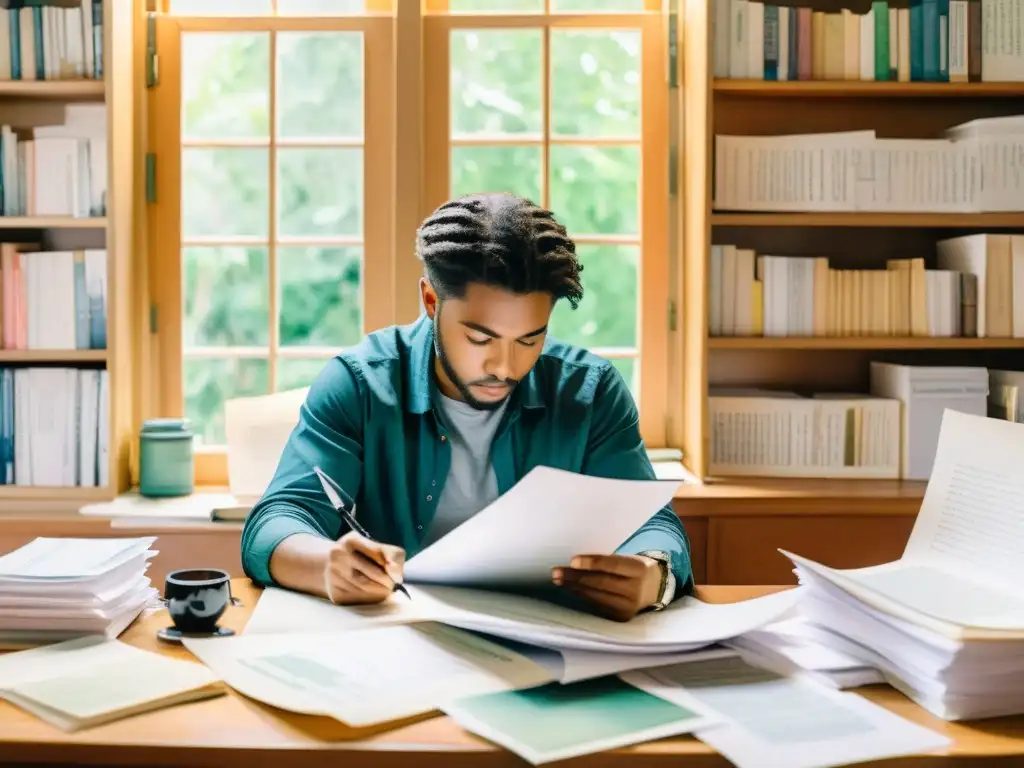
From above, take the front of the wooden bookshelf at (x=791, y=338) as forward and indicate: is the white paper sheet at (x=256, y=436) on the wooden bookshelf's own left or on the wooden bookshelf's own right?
on the wooden bookshelf's own right

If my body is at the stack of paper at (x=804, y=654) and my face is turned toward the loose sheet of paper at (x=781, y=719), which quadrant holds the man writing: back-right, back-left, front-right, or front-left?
back-right

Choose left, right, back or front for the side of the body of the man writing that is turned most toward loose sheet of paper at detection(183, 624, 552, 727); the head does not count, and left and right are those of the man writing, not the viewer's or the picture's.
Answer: front

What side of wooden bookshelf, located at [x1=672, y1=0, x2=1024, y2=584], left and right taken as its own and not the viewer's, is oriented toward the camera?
front

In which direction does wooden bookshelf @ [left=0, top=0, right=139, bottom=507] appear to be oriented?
toward the camera

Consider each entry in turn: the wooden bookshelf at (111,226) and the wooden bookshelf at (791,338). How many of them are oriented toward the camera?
2

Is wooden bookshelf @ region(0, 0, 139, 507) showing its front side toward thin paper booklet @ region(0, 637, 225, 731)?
yes

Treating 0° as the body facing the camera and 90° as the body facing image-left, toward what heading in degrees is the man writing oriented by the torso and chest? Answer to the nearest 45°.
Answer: approximately 0°

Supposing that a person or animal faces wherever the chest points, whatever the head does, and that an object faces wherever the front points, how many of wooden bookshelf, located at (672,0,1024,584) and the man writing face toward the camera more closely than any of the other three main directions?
2

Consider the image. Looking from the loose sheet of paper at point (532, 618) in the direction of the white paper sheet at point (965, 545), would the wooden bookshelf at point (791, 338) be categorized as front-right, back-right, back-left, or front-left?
front-left

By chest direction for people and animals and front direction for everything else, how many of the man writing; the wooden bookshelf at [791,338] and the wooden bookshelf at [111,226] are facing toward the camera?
3

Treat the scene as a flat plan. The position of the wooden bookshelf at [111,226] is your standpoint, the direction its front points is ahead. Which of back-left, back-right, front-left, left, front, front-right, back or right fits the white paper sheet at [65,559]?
front
